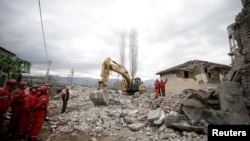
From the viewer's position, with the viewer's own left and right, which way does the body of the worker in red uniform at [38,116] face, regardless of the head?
facing to the right of the viewer

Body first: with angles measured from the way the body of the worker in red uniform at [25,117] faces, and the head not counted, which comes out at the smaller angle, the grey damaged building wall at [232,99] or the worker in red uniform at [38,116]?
the grey damaged building wall

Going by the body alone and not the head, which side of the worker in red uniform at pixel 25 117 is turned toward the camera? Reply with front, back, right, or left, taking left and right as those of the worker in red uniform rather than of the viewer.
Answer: right

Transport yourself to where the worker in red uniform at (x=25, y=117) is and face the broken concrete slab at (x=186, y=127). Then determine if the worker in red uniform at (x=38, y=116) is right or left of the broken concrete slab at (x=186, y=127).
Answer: right

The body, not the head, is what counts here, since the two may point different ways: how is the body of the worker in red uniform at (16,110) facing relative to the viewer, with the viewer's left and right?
facing to the right of the viewer

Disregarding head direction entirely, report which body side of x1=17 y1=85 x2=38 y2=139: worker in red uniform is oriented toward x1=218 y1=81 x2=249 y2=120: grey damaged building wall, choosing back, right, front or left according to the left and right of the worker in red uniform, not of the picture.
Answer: front

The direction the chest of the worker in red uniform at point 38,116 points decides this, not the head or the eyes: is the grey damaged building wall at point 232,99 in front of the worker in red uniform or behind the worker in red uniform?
in front

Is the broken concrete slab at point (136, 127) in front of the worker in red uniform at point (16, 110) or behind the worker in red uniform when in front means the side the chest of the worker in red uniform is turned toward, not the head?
in front

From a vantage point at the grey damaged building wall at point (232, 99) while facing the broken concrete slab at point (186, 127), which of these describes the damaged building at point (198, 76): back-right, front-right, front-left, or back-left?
back-right
